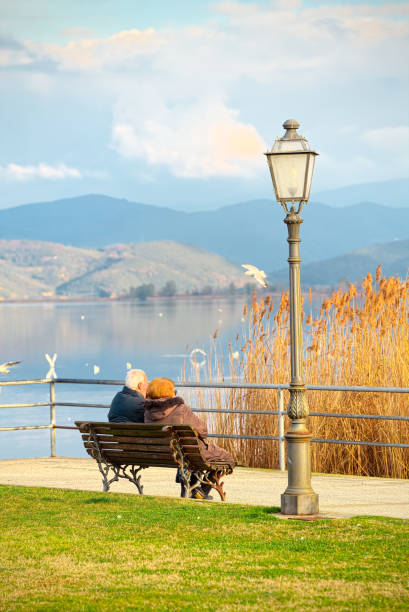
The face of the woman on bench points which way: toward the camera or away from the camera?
away from the camera

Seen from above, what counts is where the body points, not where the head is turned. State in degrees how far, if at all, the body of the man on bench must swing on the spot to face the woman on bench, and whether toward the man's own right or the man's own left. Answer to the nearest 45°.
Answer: approximately 90° to the man's own right

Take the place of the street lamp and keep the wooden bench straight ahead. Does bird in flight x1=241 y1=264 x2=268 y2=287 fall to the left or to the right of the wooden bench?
right

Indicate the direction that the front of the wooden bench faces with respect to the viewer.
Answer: facing away from the viewer and to the right of the viewer

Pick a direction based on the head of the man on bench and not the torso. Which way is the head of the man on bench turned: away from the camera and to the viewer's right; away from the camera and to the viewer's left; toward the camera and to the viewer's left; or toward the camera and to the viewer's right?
away from the camera and to the viewer's right

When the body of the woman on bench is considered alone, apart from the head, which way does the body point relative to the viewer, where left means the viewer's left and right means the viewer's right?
facing away from the viewer and to the right of the viewer

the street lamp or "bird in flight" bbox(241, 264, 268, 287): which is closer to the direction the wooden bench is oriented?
the bird in flight

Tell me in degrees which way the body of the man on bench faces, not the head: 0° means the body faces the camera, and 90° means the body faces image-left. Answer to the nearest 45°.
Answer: approximately 225°

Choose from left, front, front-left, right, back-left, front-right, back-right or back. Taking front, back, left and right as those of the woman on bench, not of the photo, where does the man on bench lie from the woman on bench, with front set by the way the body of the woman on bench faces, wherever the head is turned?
left

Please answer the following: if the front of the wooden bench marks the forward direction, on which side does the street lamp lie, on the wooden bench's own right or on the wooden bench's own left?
on the wooden bench's own right
